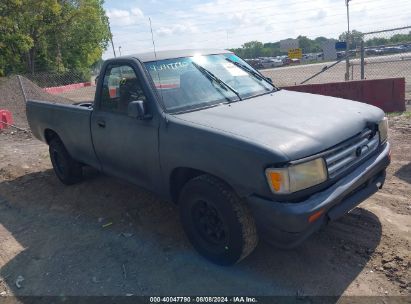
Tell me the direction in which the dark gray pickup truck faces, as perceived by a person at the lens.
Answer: facing the viewer and to the right of the viewer

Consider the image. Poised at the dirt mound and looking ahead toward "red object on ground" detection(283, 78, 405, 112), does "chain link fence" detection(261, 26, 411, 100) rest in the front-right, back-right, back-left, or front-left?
front-left

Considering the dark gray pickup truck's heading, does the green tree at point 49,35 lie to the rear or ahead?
to the rear

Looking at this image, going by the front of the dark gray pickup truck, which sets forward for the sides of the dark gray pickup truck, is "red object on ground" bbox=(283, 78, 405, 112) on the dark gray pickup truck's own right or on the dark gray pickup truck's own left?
on the dark gray pickup truck's own left

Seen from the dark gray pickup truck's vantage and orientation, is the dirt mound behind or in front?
behind

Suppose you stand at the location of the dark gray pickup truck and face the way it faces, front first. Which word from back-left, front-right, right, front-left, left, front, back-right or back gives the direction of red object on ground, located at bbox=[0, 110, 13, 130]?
back

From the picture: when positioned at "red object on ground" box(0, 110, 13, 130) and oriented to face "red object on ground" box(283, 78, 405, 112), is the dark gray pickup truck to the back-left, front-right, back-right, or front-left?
front-right

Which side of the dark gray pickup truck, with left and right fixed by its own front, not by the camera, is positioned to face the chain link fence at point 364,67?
left
